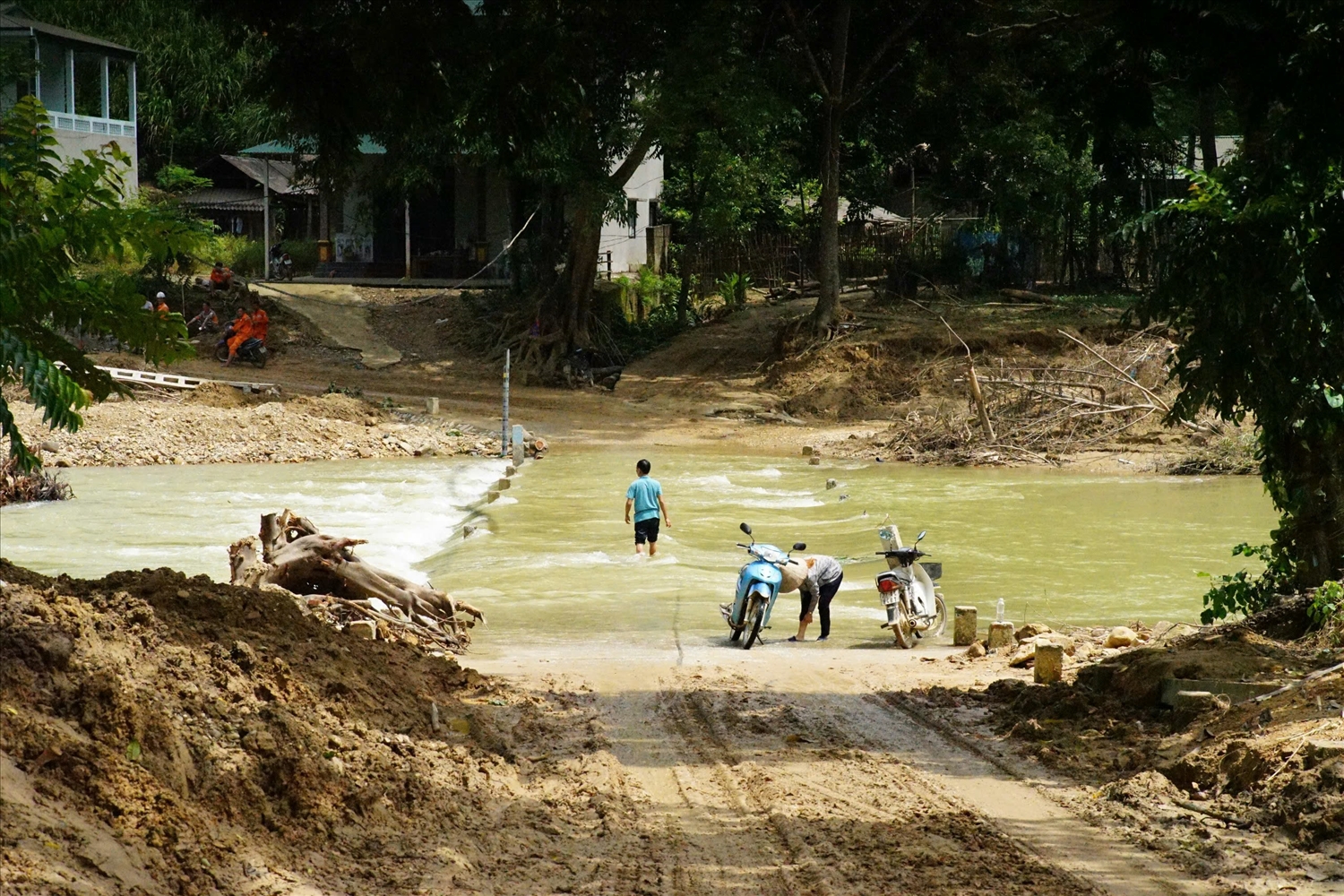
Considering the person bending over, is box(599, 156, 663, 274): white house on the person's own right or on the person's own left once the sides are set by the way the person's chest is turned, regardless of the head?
on the person's own right

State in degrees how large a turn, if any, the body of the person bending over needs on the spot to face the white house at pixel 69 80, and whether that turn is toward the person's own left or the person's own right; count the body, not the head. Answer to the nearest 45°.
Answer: approximately 45° to the person's own right

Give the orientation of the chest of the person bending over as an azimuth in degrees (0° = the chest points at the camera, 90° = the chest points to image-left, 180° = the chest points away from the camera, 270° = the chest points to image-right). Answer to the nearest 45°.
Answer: approximately 90°

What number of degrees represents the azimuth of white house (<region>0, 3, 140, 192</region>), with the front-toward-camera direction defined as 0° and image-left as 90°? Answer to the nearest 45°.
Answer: approximately 315°

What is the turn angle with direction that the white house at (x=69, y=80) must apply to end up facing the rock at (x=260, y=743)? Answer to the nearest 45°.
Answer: approximately 45° to its right

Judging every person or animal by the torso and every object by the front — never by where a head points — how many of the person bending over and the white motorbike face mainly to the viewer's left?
1

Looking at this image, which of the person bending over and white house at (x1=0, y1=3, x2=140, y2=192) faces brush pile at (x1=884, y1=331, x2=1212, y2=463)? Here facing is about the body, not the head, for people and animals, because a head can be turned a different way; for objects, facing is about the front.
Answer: the white house

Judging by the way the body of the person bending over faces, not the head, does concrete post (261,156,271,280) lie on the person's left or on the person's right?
on the person's right

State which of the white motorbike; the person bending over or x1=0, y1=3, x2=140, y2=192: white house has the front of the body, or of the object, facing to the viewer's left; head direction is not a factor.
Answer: the person bending over

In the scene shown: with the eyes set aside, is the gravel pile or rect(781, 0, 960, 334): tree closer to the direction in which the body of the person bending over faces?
the gravel pile

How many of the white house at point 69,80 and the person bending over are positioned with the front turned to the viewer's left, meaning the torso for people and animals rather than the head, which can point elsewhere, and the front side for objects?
1

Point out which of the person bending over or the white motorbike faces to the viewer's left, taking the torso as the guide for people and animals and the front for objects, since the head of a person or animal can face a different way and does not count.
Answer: the person bending over

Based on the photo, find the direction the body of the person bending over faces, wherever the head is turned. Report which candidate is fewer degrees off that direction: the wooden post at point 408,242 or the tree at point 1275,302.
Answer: the wooden post
